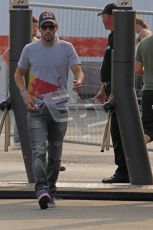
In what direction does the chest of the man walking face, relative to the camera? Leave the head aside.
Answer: toward the camera

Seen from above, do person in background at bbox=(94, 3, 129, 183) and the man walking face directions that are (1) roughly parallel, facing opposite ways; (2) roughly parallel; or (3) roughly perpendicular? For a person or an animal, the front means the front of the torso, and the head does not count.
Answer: roughly perpendicular

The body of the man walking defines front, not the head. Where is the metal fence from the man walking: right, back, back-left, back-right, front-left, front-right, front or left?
back

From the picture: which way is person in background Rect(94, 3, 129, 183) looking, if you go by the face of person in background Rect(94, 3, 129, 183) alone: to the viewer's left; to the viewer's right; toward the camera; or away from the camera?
to the viewer's left

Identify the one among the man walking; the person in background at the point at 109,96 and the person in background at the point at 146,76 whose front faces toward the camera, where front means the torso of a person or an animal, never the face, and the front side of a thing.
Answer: the man walking

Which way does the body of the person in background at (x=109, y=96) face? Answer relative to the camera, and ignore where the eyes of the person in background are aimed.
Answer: to the viewer's left

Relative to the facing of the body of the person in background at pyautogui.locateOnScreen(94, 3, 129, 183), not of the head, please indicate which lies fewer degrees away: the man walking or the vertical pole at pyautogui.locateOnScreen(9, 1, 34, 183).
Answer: the vertical pole
